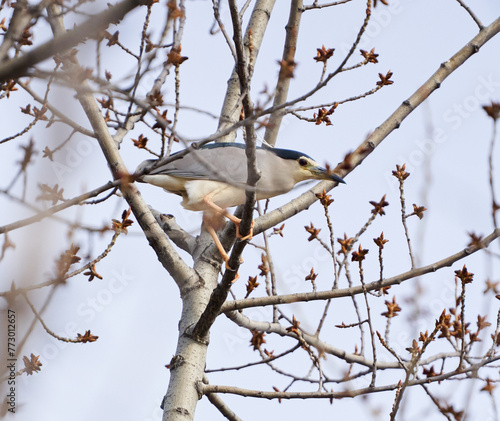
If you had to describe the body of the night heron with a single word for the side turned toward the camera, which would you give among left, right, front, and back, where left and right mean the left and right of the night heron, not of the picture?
right
